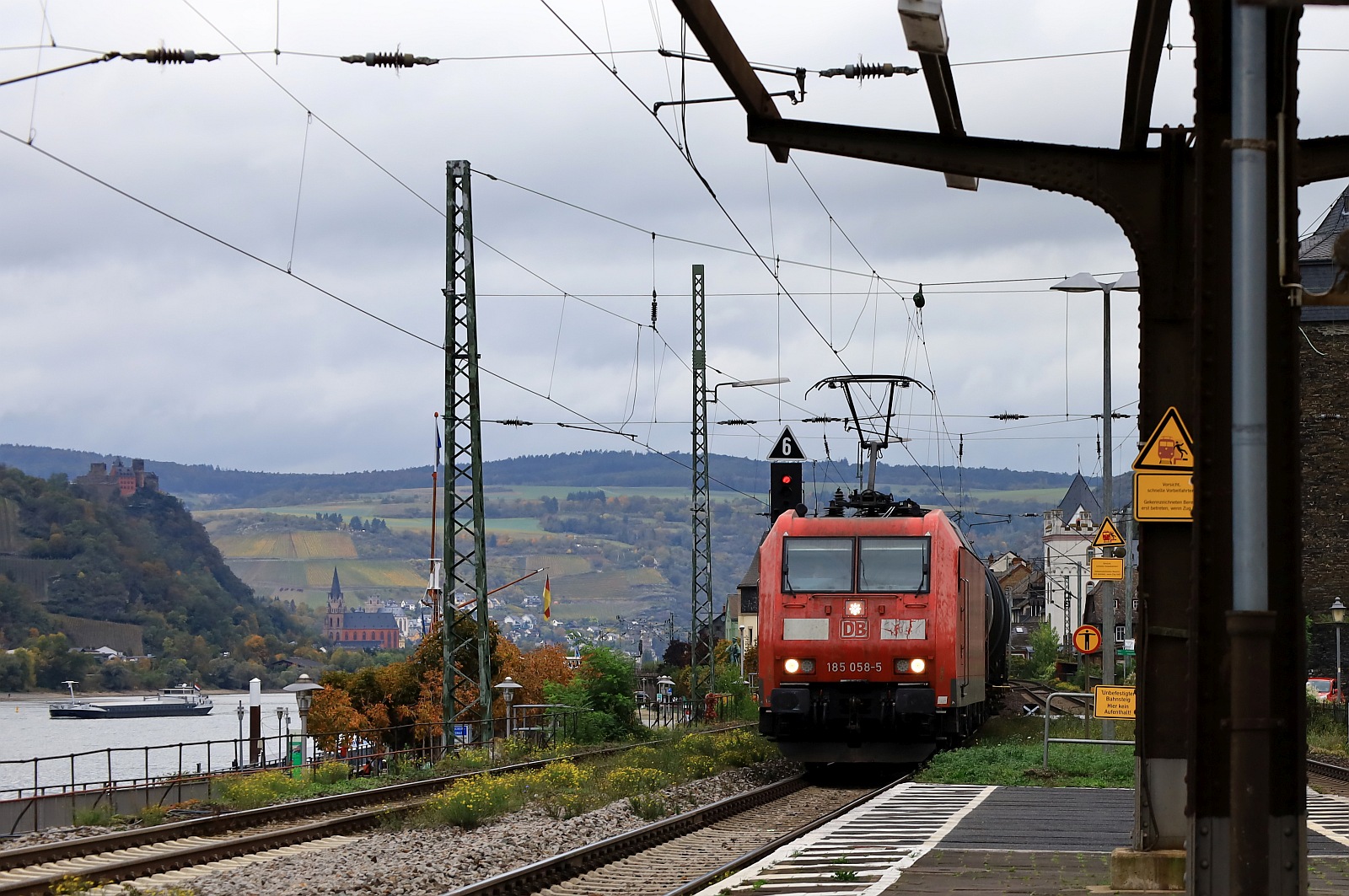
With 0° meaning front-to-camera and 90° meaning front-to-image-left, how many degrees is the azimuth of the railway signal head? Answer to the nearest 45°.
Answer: approximately 0°

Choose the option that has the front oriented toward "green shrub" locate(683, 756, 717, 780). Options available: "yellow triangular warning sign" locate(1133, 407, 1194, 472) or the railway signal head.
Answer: the railway signal head

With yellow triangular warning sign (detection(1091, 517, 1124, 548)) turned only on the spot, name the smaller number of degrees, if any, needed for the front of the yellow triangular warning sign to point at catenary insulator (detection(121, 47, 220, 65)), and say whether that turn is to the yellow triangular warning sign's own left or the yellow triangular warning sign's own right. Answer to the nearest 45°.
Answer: approximately 45° to the yellow triangular warning sign's own right

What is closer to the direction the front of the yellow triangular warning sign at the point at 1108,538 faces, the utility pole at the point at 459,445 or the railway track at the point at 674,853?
the railway track

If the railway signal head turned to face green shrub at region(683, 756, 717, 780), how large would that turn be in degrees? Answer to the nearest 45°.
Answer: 0° — it already faces it

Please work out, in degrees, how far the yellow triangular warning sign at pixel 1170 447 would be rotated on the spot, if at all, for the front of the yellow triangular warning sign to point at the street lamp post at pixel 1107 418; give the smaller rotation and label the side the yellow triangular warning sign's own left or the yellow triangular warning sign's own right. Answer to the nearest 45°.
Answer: approximately 180°

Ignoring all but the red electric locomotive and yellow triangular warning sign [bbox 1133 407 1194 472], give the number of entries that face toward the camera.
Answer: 2

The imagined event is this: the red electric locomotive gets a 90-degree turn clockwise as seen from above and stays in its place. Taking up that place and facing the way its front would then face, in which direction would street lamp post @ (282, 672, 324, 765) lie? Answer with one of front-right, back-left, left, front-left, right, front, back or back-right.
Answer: front-right

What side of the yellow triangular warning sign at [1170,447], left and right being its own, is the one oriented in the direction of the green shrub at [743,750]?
back

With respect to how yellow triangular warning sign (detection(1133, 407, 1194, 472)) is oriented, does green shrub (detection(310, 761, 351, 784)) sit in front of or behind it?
behind

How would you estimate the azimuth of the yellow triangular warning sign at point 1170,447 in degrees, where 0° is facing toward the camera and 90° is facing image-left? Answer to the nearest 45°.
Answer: approximately 0°
